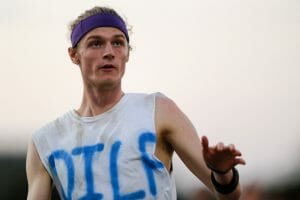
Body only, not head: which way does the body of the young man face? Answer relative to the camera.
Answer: toward the camera
